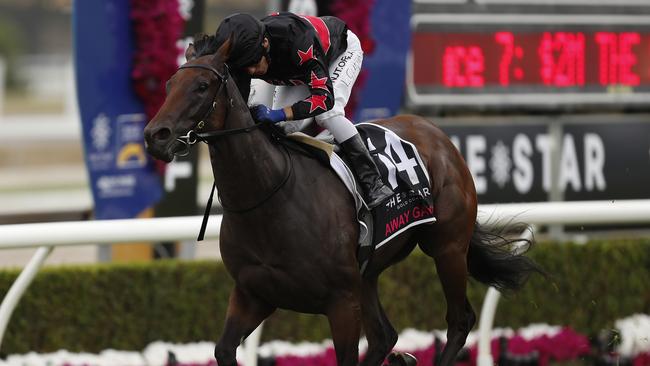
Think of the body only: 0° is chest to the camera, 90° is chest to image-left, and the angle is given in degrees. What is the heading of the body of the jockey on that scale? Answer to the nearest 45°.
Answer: approximately 45°

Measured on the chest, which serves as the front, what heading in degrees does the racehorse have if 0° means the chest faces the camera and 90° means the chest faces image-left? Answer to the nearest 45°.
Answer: approximately 45°

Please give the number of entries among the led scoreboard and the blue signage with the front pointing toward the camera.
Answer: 2

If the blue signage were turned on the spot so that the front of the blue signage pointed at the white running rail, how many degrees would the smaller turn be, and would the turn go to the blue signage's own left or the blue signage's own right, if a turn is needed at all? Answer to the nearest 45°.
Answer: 0° — it already faces it
